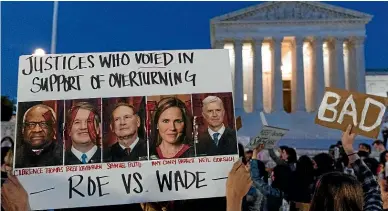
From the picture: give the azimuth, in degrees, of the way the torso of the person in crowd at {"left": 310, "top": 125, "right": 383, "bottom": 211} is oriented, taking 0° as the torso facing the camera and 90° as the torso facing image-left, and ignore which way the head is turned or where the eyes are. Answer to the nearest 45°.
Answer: approximately 180°

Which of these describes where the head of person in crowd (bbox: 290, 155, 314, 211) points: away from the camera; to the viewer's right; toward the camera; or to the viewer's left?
away from the camera

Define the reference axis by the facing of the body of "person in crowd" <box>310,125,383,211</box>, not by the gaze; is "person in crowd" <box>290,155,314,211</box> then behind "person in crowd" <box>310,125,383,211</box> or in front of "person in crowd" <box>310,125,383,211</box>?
in front

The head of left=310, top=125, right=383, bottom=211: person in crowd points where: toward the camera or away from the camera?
away from the camera

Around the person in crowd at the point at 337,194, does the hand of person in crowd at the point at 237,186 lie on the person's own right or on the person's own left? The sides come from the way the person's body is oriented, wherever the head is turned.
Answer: on the person's own left
